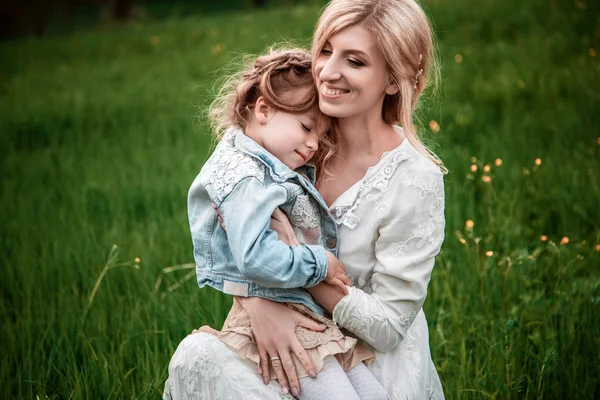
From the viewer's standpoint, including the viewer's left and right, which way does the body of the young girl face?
facing the viewer and to the right of the viewer

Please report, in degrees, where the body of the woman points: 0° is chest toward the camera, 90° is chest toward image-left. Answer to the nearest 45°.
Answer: approximately 45°

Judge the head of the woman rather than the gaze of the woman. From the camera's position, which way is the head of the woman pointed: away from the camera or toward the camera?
toward the camera
